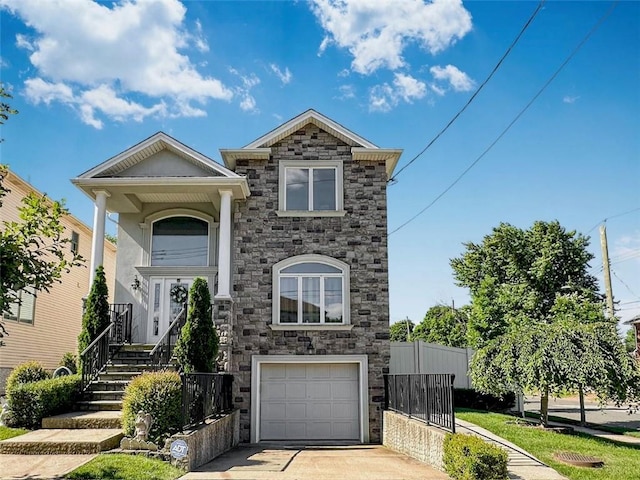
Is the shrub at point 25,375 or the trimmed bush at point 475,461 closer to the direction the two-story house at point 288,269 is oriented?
the trimmed bush

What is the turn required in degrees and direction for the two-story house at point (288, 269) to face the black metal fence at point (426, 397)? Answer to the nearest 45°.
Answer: approximately 45° to its left

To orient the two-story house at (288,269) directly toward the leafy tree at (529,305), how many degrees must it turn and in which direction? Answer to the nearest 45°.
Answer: approximately 135° to its left

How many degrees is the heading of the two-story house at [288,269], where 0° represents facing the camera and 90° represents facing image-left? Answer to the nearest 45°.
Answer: approximately 0°

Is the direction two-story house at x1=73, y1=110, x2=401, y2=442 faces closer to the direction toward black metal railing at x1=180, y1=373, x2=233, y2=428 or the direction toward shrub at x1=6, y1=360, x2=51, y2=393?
the black metal railing

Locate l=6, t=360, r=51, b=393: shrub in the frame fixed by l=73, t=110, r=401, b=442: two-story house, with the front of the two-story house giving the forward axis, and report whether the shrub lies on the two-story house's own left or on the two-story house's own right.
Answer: on the two-story house's own right

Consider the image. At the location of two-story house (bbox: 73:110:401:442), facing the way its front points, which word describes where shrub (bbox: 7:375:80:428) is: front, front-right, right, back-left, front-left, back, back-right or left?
front-right

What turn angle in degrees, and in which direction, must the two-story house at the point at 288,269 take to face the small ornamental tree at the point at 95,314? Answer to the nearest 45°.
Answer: approximately 90° to its right

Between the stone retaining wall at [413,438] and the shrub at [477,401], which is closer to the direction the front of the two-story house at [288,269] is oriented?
the stone retaining wall
